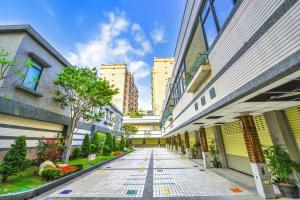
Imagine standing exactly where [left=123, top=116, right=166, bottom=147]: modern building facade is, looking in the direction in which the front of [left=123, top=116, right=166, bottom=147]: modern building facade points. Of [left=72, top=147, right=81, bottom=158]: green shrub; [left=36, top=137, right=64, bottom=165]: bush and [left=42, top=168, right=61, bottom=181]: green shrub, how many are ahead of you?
3

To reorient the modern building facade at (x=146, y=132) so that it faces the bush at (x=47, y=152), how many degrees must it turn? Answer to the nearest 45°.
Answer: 0° — it already faces it

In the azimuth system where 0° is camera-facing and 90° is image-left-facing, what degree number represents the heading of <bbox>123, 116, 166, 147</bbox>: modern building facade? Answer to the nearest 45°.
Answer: approximately 0°
